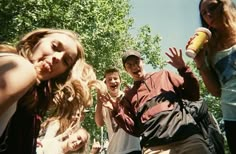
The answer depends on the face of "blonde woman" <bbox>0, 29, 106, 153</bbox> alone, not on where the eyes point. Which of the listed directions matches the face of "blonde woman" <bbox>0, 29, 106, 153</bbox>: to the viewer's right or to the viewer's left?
to the viewer's right

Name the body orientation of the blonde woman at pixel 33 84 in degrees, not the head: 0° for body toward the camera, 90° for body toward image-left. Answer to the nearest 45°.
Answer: approximately 315°

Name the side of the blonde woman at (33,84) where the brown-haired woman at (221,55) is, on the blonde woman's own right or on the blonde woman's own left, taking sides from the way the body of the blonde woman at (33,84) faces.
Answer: on the blonde woman's own left
